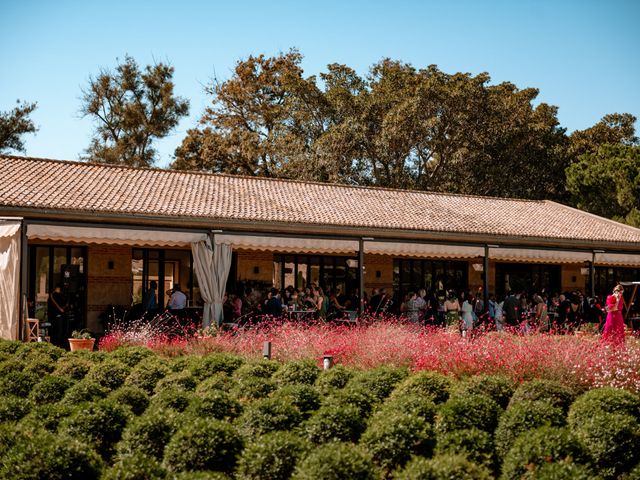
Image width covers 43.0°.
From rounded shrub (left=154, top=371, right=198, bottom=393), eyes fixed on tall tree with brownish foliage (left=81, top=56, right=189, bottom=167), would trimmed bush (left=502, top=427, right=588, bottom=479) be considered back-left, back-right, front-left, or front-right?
back-right

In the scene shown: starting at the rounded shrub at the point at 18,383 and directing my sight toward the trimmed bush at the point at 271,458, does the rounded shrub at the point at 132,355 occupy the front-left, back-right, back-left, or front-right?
back-left

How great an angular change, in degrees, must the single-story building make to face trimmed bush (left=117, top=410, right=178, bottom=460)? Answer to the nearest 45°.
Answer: approximately 45° to its right

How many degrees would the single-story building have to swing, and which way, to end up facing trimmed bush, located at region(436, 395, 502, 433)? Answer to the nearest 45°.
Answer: approximately 45° to its right

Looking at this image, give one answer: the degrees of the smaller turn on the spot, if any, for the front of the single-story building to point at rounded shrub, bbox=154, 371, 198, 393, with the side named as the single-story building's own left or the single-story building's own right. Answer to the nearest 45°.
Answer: approximately 45° to the single-story building's own right

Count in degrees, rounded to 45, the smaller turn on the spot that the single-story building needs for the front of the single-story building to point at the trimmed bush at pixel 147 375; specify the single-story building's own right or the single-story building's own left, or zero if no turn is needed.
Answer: approximately 45° to the single-story building's own right

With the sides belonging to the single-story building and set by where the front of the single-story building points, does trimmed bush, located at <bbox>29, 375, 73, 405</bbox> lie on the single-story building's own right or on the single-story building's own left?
on the single-story building's own right

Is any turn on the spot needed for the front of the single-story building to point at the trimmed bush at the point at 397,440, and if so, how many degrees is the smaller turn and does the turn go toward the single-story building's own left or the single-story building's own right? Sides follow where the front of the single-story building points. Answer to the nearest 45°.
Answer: approximately 45° to the single-story building's own right

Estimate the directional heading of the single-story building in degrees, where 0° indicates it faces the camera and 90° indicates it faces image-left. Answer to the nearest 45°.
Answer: approximately 315°

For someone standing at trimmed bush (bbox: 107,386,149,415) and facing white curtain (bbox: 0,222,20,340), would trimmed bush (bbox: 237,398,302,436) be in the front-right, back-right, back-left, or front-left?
back-right

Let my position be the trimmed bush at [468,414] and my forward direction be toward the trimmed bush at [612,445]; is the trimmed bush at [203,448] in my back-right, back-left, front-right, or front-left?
back-right
